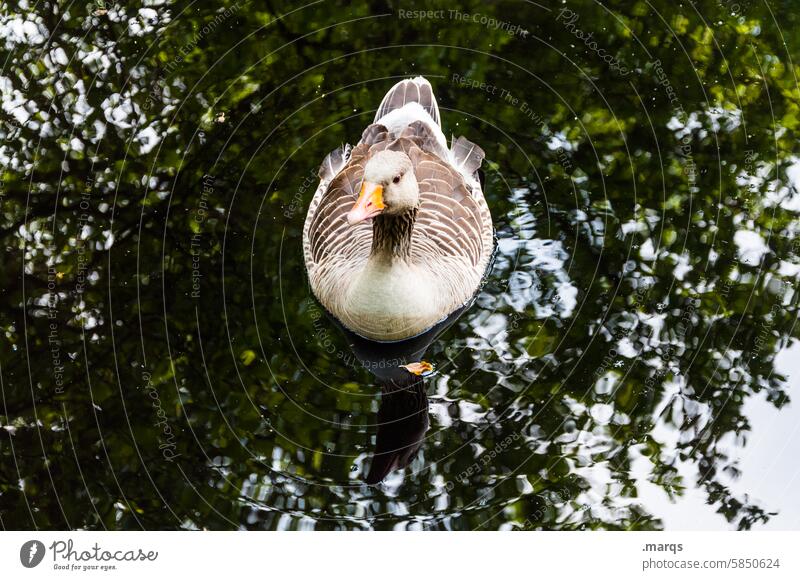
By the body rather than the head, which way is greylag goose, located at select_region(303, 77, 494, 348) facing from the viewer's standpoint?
toward the camera
